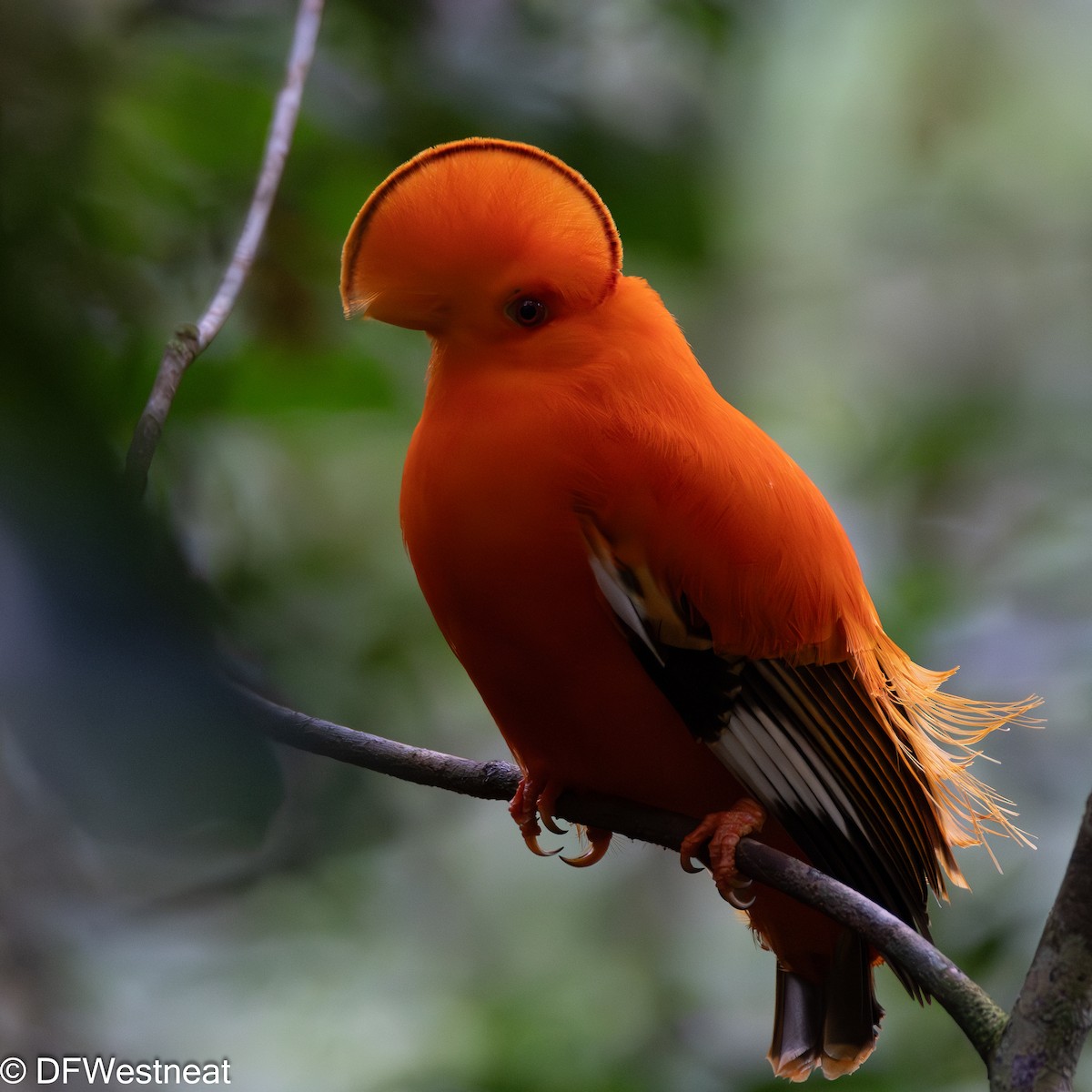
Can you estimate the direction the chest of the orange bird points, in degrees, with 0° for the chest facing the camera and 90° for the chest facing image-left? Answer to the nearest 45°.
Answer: approximately 45°
